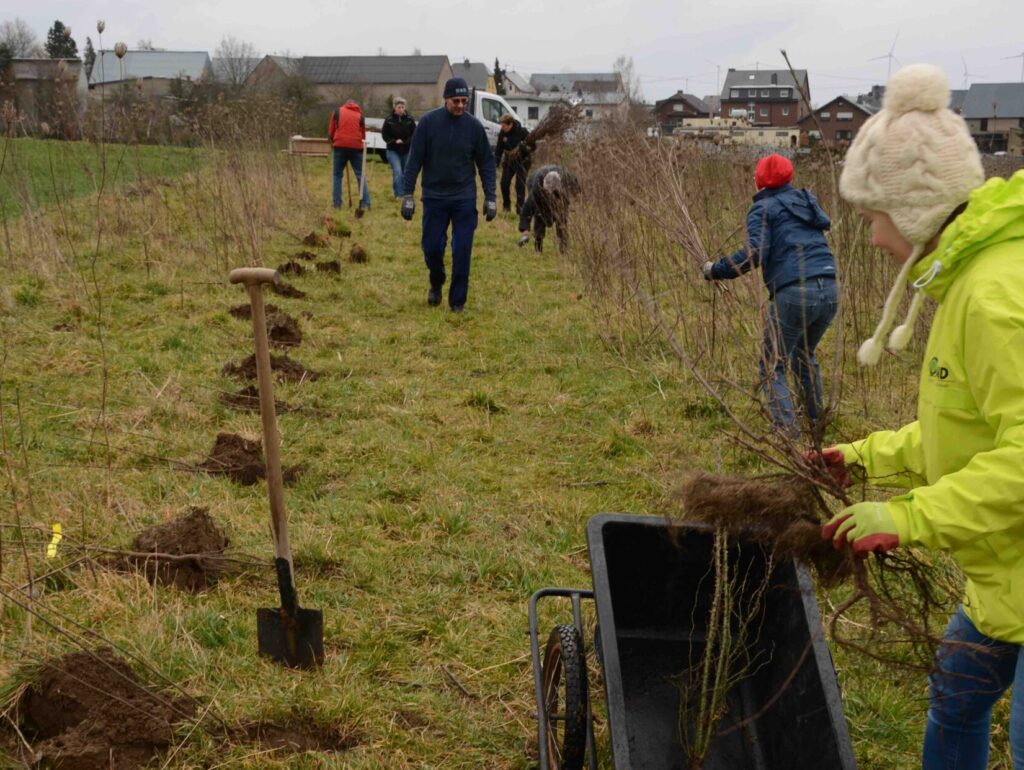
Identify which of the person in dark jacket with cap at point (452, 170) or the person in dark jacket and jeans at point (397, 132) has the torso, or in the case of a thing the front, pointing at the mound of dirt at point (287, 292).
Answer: the person in dark jacket and jeans at point (397, 132)

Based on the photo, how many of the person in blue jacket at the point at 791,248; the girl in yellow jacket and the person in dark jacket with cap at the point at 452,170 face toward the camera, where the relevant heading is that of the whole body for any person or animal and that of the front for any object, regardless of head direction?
1

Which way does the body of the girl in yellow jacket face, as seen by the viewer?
to the viewer's left

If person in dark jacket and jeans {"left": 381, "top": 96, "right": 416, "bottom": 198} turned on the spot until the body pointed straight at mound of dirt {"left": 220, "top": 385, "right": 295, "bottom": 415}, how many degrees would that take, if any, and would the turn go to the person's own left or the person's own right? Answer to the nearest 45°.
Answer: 0° — they already face it

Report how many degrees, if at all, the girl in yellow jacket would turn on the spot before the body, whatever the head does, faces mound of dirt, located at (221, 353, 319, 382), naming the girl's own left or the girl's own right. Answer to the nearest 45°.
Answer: approximately 45° to the girl's own right

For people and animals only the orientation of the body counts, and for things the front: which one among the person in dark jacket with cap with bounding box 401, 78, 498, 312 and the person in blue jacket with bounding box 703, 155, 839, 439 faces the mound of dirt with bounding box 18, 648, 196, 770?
the person in dark jacket with cap

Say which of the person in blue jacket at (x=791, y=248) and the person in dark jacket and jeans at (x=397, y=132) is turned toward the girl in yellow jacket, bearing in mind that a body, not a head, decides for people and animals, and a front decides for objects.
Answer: the person in dark jacket and jeans

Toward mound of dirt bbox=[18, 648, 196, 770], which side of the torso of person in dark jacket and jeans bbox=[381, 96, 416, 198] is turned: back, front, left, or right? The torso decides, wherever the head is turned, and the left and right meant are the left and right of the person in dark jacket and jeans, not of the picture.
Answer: front

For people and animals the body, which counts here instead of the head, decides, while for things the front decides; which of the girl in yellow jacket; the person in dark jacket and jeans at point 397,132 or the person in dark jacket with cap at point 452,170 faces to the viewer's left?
the girl in yellow jacket

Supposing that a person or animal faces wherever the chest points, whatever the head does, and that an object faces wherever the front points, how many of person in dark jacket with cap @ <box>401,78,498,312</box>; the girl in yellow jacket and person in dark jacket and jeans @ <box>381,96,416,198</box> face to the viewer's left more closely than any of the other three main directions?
1

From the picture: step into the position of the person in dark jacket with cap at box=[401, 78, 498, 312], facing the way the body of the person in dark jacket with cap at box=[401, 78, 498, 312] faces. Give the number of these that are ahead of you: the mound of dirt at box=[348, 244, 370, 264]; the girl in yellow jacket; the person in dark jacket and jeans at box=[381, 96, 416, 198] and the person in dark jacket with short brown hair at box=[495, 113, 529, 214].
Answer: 1

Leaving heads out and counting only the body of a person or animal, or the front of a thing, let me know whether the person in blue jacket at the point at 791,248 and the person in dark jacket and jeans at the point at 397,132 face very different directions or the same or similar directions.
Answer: very different directions

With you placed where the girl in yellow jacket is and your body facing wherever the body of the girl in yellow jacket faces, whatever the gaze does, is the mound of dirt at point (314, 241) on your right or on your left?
on your right

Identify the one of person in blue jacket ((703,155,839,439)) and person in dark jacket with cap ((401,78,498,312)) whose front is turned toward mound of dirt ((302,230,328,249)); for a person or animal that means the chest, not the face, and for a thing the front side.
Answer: the person in blue jacket

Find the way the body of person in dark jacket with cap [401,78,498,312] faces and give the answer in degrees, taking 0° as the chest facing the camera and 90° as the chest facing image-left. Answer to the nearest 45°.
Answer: approximately 0°

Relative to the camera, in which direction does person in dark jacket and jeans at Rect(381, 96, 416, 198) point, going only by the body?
toward the camera

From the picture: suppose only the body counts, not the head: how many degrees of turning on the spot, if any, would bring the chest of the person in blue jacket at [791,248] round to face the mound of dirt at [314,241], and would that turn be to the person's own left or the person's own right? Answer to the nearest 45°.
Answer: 0° — they already face it
